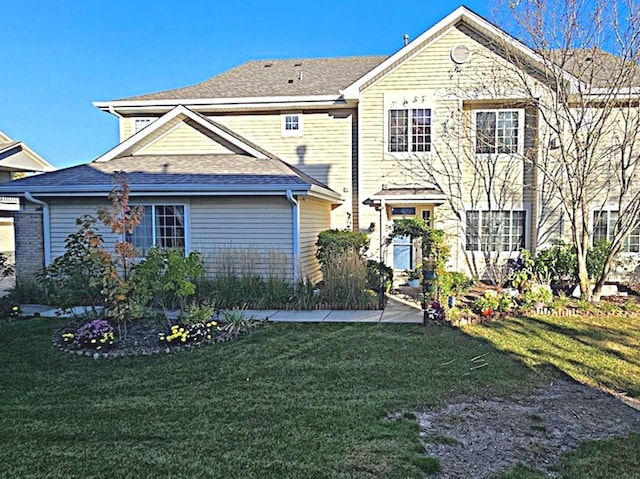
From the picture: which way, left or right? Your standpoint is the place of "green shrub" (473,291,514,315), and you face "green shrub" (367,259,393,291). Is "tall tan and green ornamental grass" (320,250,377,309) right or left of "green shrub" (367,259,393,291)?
left

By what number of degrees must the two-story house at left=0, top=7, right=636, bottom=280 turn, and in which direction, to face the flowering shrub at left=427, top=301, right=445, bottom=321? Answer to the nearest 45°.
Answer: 0° — it already faces it

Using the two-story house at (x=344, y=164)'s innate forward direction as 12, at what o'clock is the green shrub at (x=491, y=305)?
The green shrub is roughly at 11 o'clock from the two-story house.

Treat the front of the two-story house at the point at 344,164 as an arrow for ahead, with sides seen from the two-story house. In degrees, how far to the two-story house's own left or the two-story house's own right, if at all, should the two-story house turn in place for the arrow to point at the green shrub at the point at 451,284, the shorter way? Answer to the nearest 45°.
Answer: approximately 45° to the two-story house's own left

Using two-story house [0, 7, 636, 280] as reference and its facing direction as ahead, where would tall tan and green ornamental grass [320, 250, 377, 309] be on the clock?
The tall tan and green ornamental grass is roughly at 12 o'clock from the two-story house.

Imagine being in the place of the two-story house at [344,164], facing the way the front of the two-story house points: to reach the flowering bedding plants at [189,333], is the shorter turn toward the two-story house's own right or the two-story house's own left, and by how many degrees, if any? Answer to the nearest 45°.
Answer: approximately 45° to the two-story house's own right

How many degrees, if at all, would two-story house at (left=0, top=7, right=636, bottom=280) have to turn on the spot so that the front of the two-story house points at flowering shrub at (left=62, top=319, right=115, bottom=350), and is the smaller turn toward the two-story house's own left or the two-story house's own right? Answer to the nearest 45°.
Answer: approximately 45° to the two-story house's own right

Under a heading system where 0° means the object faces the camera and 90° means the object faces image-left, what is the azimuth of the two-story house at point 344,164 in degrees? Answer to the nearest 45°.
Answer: approximately 0°

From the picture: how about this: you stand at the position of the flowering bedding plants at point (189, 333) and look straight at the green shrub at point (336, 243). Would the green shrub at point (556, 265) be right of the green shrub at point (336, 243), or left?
right

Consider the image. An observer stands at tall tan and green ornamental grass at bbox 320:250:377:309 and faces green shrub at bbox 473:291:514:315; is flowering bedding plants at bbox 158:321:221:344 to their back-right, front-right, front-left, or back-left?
back-right

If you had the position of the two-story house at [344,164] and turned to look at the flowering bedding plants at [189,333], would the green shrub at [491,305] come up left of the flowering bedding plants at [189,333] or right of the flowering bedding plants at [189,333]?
left
